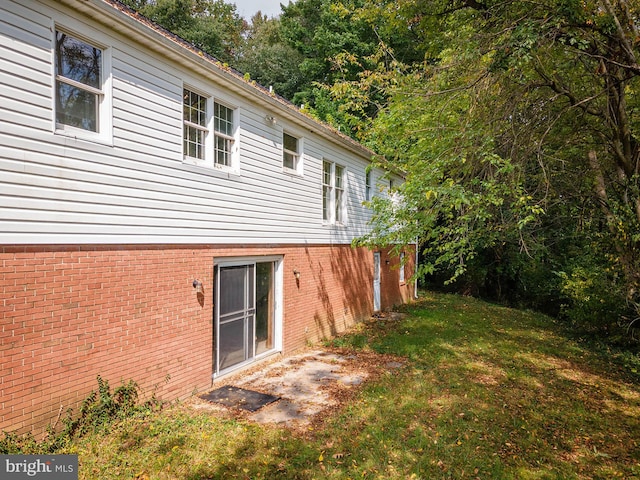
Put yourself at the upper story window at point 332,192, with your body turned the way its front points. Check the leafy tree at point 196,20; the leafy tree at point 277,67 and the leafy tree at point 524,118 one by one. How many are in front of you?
1

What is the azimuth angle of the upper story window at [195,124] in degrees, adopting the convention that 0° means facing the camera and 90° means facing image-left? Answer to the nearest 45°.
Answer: approximately 315°

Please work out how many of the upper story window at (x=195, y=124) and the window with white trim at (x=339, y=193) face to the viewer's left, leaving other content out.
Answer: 0

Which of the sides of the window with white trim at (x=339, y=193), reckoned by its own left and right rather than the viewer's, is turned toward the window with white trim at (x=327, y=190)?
right

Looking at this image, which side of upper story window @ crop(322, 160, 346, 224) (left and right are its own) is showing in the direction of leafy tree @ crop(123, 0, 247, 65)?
back

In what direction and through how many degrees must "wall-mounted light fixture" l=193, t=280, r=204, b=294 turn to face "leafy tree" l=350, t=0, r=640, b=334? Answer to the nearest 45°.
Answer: approximately 45° to its left

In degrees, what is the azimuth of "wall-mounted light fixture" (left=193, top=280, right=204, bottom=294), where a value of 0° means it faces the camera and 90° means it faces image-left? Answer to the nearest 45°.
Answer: approximately 315°

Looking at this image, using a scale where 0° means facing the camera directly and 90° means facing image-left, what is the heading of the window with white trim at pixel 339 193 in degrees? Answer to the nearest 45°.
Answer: approximately 315°

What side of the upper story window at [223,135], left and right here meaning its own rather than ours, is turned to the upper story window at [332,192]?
left
